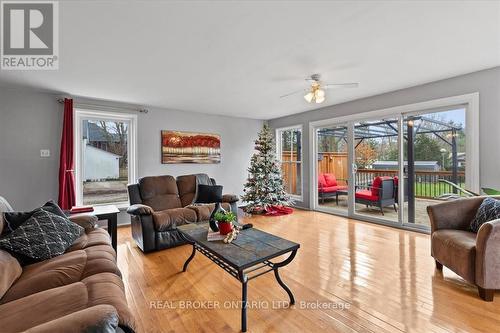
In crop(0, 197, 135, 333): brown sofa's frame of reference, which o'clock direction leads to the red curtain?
The red curtain is roughly at 9 o'clock from the brown sofa.

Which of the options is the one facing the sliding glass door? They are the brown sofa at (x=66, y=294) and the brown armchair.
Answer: the brown sofa

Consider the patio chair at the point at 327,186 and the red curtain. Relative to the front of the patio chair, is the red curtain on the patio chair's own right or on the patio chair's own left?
on the patio chair's own right

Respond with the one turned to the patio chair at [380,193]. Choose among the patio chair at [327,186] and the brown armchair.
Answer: the patio chair at [327,186]

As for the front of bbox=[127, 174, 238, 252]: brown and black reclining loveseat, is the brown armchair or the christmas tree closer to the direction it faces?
the brown armchair

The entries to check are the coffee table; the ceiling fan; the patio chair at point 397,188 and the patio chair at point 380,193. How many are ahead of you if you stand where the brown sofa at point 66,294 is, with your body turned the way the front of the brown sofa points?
4

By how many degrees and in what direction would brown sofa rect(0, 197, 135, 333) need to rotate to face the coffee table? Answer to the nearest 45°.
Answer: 0° — it already faces it

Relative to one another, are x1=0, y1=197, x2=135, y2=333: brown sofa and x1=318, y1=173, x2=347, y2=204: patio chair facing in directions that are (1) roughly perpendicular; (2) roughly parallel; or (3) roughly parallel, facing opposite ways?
roughly perpendicular

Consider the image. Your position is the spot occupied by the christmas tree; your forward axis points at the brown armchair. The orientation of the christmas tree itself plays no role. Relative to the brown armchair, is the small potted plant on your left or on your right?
right

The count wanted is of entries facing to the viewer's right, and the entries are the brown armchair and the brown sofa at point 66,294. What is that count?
1

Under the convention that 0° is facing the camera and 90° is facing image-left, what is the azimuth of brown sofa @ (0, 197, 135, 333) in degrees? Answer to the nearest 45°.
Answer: approximately 270°

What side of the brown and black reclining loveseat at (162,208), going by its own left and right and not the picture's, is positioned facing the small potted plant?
front

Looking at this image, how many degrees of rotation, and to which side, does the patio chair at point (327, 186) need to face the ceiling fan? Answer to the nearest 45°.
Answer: approximately 45° to its right

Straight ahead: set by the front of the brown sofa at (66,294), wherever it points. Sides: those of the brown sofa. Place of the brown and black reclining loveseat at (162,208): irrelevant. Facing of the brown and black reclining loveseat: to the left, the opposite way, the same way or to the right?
to the right

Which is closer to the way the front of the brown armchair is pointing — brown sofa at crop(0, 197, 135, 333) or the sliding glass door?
the brown sofa

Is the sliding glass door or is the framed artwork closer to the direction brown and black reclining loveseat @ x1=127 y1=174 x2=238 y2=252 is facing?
the sliding glass door

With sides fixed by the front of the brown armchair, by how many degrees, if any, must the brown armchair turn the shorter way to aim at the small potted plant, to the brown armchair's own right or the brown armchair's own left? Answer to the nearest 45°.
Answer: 0° — it already faces it
